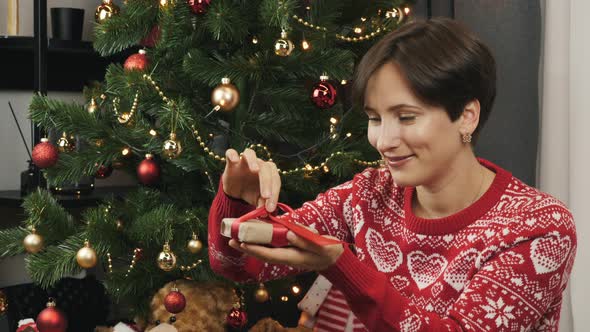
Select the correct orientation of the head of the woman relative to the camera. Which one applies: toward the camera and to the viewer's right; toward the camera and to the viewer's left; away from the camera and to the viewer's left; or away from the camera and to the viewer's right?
toward the camera and to the viewer's left

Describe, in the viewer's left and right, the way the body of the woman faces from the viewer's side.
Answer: facing the viewer and to the left of the viewer

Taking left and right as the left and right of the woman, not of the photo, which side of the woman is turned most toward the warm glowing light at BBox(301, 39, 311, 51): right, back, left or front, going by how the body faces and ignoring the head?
right

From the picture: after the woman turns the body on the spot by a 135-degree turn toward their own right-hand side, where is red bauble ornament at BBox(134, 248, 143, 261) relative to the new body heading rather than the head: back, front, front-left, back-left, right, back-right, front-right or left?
front-left

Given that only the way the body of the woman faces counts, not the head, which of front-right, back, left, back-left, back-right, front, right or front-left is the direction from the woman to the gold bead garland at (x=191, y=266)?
right

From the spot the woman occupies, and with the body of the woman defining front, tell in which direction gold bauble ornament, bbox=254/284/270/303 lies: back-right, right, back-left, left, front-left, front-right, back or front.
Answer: right

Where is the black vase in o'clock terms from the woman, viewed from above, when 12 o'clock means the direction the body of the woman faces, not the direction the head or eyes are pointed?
The black vase is roughly at 3 o'clock from the woman.

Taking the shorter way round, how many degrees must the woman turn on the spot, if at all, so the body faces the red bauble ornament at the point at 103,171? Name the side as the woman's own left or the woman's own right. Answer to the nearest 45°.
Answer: approximately 90° to the woman's own right
